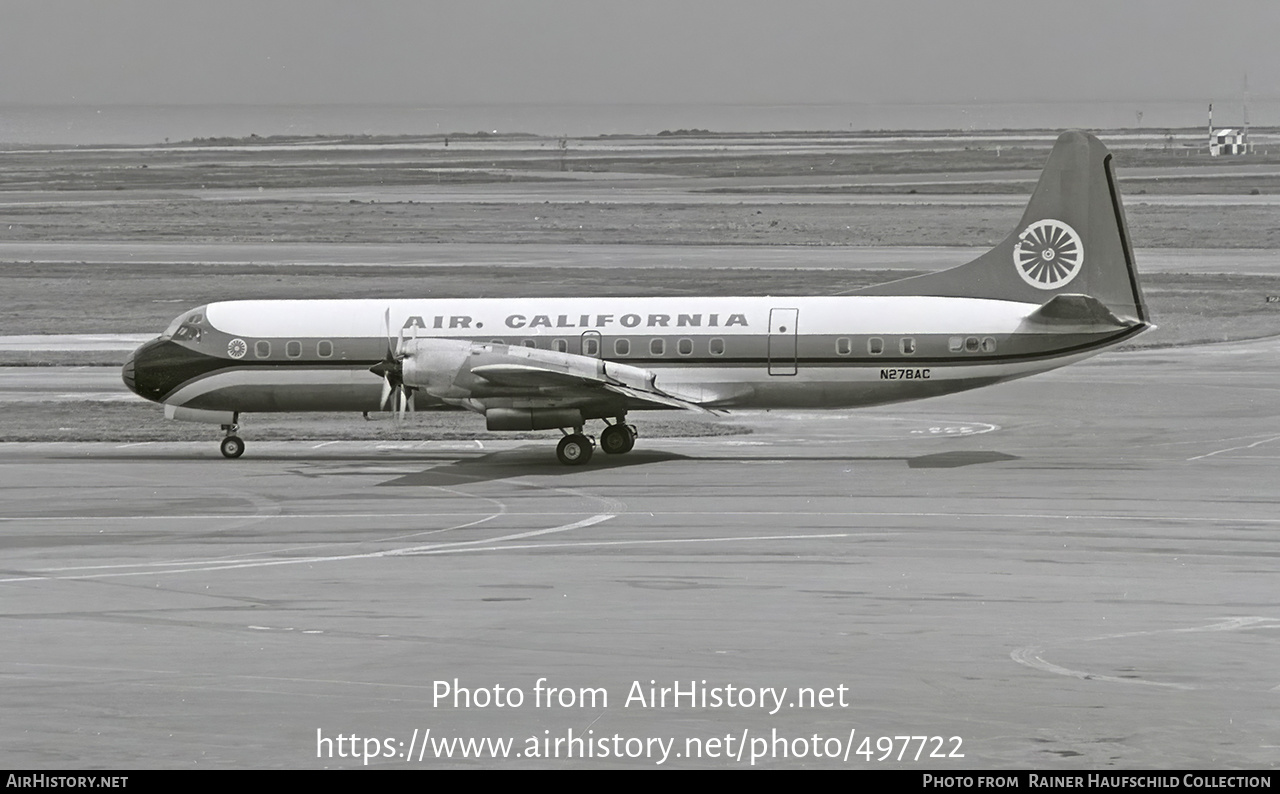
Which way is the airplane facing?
to the viewer's left
